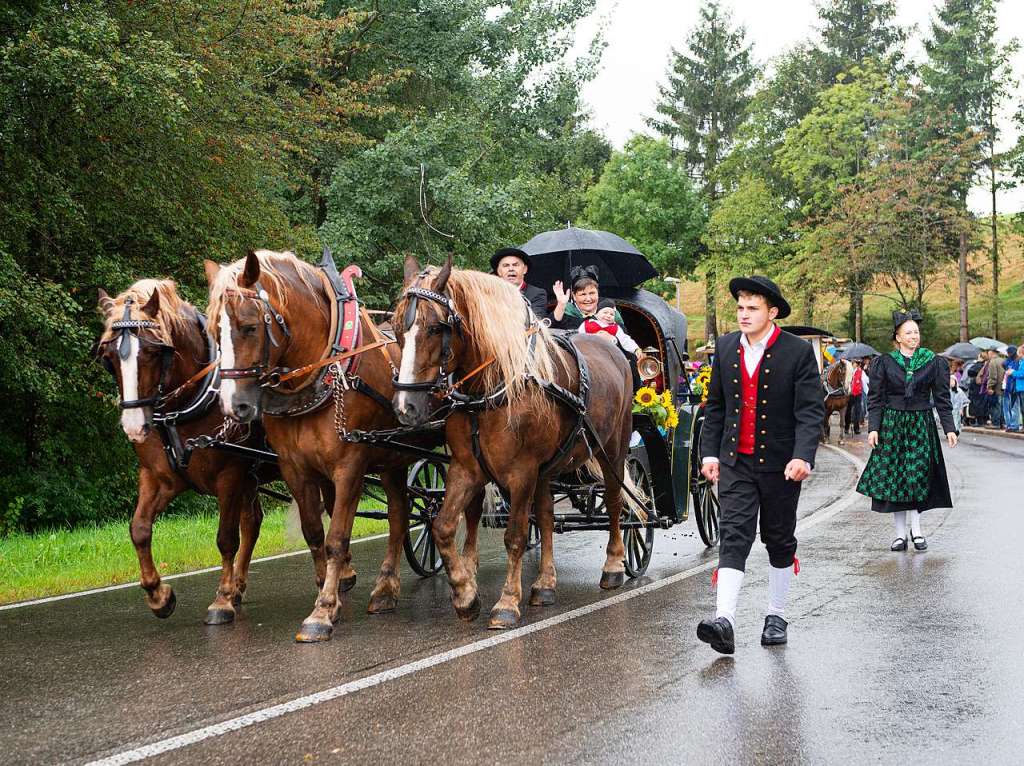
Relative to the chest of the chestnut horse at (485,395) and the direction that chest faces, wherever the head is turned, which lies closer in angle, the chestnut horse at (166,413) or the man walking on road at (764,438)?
the chestnut horse

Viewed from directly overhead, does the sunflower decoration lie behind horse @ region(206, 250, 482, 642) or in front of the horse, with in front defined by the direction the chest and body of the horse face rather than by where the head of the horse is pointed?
behind

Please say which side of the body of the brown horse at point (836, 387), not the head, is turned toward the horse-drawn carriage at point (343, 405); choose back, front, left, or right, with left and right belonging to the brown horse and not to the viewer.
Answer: front

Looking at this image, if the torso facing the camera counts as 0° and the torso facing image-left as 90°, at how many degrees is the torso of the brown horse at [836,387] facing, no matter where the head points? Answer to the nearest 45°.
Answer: approximately 0°

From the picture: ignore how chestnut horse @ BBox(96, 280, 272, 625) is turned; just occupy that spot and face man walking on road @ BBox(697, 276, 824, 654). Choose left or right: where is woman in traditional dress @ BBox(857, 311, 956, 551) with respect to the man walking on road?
left

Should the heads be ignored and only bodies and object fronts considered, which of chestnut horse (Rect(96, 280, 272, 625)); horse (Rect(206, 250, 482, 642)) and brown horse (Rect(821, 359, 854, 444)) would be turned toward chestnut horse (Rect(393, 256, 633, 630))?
the brown horse

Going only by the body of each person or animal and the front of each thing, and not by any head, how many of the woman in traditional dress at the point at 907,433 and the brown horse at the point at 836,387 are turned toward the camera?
2

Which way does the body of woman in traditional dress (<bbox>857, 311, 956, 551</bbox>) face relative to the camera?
toward the camera

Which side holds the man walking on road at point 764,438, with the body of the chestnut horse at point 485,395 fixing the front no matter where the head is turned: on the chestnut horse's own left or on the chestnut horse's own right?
on the chestnut horse's own left

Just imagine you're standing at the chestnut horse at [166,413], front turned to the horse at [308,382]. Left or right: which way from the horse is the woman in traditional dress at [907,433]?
left

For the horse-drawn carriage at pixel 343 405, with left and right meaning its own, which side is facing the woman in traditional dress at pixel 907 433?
back

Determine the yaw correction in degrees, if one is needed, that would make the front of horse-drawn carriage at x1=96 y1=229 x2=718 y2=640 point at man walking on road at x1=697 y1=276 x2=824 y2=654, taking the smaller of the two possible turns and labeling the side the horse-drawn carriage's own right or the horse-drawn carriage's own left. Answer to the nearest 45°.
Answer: approximately 135° to the horse-drawn carriage's own left

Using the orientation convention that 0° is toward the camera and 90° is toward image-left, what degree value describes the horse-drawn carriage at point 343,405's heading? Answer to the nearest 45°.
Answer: approximately 45°

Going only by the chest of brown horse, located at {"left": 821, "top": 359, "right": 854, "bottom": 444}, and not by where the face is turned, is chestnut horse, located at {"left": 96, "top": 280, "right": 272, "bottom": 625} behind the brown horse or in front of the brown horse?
in front

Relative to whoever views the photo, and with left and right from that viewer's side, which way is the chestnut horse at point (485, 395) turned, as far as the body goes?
facing the viewer and to the left of the viewer
